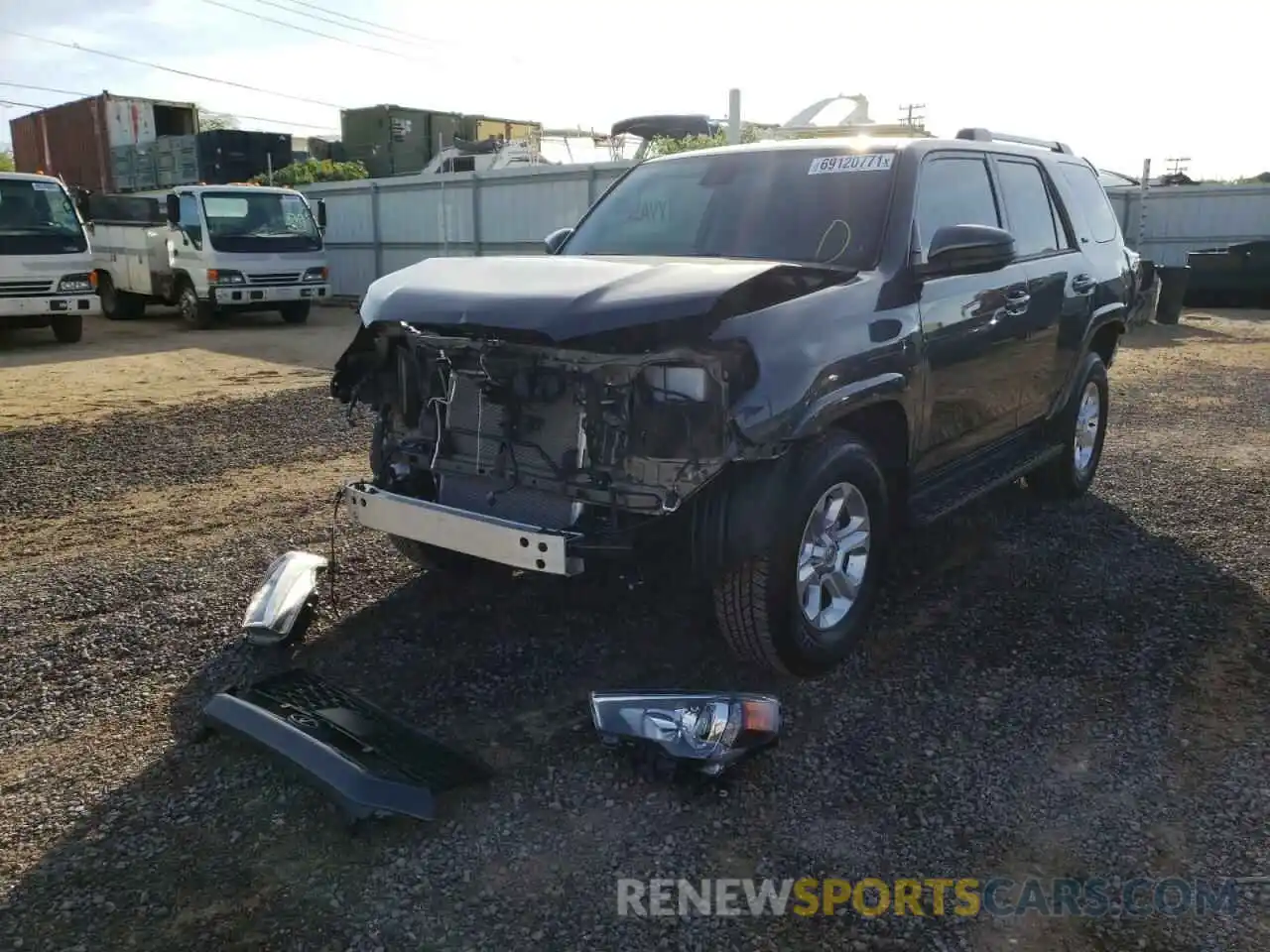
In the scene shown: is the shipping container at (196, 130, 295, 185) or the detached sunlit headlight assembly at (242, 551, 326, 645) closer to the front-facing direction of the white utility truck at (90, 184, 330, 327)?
the detached sunlit headlight assembly

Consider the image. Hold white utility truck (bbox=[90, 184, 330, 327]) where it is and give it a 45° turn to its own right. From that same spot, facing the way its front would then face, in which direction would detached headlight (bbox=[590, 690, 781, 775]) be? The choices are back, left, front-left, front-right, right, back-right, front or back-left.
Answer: front

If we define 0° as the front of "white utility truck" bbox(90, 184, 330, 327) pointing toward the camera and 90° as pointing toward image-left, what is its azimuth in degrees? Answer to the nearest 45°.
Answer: approximately 315°

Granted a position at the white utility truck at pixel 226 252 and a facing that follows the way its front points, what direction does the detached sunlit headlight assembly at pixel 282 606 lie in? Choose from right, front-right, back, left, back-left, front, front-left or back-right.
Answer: front-right

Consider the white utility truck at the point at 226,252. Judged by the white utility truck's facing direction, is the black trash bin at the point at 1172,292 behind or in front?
in front

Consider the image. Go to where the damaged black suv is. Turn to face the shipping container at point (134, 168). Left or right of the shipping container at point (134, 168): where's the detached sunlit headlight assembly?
left

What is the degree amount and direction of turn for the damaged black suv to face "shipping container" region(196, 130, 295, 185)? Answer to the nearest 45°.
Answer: approximately 90° to its right

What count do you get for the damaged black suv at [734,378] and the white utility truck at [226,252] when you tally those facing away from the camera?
0

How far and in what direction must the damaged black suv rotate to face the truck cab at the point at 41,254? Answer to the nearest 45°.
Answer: approximately 90° to its right

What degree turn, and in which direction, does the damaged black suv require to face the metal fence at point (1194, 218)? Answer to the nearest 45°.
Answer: approximately 180°

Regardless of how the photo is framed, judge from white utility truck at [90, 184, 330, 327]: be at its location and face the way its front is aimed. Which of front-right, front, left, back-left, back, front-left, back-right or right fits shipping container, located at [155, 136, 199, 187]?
back-left

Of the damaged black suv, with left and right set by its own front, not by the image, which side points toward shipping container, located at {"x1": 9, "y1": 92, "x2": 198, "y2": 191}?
right

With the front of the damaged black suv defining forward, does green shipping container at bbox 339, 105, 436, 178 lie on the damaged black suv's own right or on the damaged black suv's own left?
on the damaged black suv's own right
